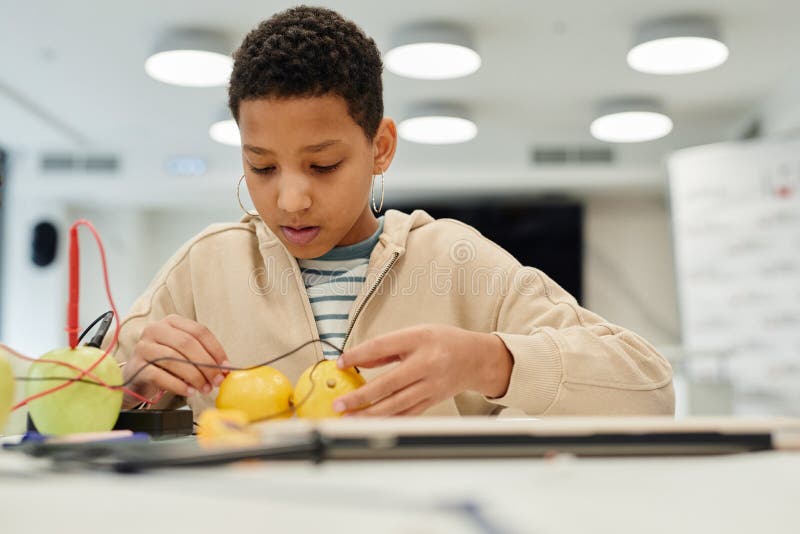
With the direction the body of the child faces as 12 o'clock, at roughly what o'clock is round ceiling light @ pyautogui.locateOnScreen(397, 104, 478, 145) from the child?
The round ceiling light is roughly at 6 o'clock from the child.

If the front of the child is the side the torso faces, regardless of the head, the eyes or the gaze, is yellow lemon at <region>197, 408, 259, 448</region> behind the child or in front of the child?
in front

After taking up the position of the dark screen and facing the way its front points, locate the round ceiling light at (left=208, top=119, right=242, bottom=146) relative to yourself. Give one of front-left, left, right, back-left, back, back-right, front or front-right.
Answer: front-right

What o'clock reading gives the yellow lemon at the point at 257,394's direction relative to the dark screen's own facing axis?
The yellow lemon is roughly at 12 o'clock from the dark screen.

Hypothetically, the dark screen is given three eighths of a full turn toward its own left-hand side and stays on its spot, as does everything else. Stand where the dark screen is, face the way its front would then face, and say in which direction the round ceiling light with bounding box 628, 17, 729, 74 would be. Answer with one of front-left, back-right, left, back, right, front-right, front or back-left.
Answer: back-right

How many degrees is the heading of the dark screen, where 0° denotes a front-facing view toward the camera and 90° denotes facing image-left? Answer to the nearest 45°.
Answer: approximately 0°

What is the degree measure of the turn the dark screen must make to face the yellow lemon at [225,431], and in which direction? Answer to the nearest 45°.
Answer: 0° — it already faces it

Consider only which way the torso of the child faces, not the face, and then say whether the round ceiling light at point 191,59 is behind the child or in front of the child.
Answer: behind

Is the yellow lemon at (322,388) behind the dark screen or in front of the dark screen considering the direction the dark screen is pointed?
in front

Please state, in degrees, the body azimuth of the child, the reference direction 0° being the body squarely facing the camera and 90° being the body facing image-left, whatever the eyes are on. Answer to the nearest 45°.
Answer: approximately 0°

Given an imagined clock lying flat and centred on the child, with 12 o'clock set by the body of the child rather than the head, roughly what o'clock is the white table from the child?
The white table is roughly at 12 o'clock from the child.
